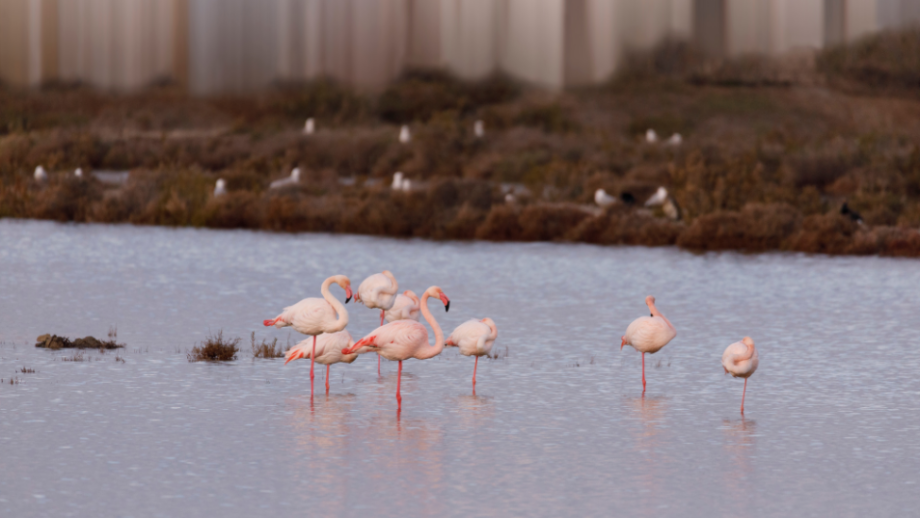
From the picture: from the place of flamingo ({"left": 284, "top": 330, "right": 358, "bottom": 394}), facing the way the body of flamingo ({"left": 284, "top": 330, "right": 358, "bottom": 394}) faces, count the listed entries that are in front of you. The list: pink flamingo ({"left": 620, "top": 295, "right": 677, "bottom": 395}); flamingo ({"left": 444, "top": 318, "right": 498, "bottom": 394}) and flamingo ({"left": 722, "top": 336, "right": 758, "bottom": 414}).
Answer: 3

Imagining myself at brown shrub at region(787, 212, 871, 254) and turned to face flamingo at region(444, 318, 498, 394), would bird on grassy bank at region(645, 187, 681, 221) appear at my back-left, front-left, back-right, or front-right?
back-right

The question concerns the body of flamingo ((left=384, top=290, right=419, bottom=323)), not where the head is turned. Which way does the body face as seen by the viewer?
to the viewer's right

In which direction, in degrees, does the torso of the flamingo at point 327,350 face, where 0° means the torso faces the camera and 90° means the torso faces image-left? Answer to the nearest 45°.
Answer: approximately 270°

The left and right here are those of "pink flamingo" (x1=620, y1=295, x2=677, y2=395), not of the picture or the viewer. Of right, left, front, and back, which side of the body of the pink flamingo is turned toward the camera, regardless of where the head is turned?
right

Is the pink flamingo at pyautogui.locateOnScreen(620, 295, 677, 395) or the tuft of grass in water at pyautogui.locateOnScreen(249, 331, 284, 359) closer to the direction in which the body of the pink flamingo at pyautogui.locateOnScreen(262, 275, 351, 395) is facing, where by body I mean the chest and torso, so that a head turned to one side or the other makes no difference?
the pink flamingo

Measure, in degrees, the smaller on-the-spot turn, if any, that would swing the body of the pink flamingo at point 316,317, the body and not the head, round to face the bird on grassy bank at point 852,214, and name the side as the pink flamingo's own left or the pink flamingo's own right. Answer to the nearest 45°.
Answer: approximately 45° to the pink flamingo's own left

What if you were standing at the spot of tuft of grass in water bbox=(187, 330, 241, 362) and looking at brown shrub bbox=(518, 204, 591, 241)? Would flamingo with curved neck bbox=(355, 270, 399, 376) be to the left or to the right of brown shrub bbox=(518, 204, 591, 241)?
right

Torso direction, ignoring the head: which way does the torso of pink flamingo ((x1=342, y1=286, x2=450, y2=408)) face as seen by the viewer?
to the viewer's right

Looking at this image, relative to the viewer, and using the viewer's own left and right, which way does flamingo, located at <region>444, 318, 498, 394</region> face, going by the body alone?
facing to the right of the viewer
